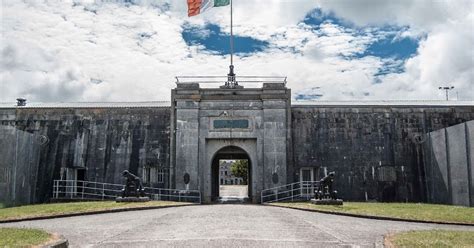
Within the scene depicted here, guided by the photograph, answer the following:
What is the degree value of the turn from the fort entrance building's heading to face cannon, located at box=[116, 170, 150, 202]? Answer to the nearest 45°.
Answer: approximately 45° to its right

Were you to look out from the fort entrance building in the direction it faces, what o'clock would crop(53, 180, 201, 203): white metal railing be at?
The white metal railing is roughly at 3 o'clock from the fort entrance building.

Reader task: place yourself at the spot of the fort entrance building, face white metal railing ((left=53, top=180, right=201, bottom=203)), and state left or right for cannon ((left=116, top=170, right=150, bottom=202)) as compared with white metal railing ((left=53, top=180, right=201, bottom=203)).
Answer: left

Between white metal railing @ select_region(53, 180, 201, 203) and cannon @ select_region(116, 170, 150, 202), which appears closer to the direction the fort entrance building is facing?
the cannon

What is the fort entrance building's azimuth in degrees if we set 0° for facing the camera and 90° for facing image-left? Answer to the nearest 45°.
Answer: approximately 0°
